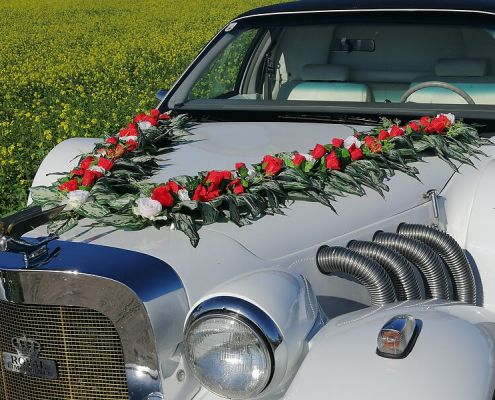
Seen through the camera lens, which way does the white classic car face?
facing the viewer and to the left of the viewer
